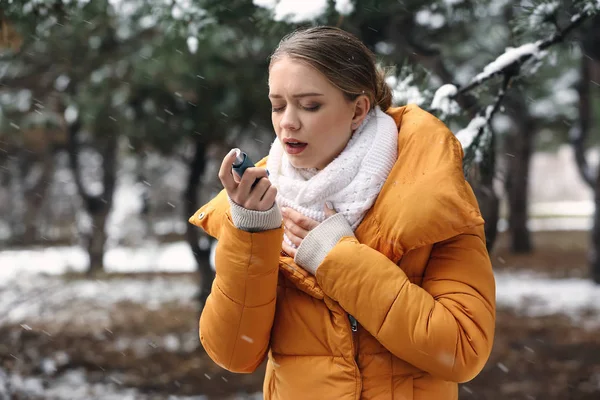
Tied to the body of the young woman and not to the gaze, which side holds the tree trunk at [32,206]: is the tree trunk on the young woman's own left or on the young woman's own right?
on the young woman's own right

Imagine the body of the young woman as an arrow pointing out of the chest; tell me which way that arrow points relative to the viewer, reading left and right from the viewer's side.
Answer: facing the viewer and to the left of the viewer

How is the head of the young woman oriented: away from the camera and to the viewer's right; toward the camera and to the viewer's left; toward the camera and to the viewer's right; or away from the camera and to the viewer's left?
toward the camera and to the viewer's left

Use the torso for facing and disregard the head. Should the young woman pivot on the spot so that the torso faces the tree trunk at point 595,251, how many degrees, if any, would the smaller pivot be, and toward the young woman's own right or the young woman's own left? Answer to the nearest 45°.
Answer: approximately 180°

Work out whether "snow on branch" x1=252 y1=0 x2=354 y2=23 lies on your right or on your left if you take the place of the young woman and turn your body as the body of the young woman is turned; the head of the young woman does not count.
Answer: on your right
